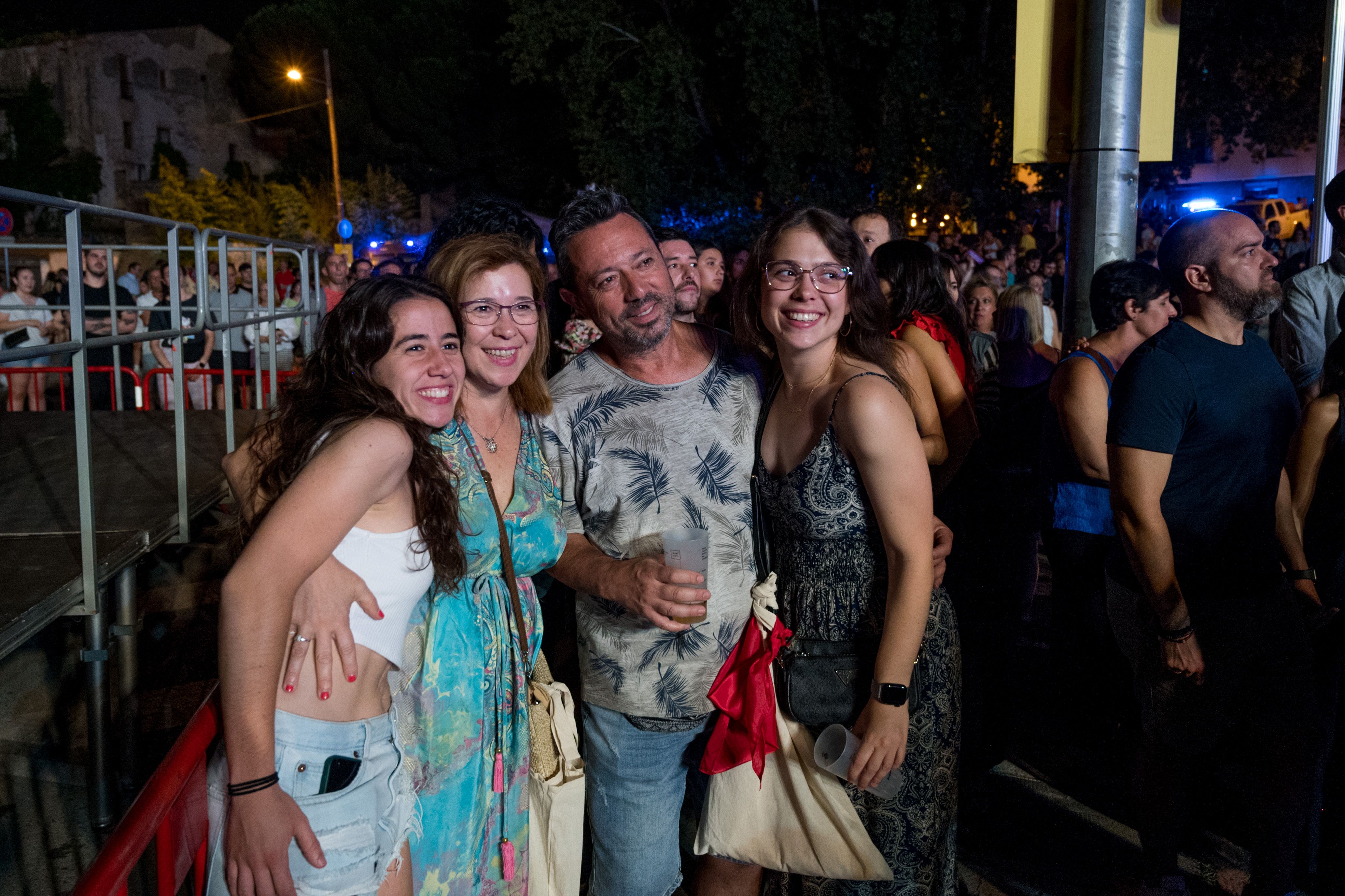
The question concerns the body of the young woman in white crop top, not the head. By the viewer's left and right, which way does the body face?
facing the viewer and to the right of the viewer

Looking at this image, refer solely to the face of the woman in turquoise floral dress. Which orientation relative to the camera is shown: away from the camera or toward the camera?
toward the camera

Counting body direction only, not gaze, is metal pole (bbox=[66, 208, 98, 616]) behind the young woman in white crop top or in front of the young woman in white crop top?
behind

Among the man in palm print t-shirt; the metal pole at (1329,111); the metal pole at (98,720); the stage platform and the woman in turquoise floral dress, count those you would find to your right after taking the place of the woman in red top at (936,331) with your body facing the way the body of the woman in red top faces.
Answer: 1

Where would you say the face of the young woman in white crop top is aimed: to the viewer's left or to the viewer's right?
to the viewer's right

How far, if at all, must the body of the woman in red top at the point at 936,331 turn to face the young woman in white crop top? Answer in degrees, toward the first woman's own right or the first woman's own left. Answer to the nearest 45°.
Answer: approximately 90° to the first woman's own left

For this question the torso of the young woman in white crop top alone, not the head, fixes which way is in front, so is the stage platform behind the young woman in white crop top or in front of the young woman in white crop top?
behind

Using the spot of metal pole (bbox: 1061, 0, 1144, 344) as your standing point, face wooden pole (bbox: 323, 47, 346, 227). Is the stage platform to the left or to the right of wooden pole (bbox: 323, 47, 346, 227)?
left

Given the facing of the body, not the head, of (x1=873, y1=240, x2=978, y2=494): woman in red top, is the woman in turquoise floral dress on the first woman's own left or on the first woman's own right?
on the first woman's own left

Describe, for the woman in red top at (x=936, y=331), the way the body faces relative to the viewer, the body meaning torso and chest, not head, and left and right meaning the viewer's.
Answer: facing away from the viewer and to the left of the viewer

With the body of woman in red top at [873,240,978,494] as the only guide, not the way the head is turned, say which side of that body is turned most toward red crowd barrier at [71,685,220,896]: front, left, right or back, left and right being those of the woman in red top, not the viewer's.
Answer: left

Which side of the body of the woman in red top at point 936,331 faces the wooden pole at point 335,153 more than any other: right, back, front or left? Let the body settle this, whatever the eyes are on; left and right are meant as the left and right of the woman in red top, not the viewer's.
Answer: front

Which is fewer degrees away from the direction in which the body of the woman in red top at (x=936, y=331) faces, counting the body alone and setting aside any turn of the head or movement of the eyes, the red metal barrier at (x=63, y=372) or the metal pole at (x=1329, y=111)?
the red metal barrier

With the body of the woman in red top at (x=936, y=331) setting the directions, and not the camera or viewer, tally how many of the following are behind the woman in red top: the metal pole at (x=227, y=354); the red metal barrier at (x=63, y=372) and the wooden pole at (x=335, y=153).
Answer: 0
